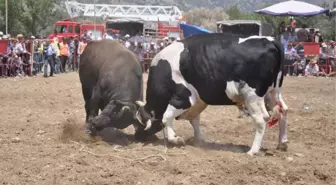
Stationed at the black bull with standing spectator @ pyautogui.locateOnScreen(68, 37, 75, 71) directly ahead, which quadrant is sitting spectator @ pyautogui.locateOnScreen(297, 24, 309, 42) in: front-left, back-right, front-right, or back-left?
front-right

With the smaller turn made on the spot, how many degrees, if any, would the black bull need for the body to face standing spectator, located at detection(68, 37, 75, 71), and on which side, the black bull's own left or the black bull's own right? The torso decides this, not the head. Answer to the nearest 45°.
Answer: approximately 135° to the black bull's own left

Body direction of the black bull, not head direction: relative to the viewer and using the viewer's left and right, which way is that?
facing the viewer and to the right of the viewer

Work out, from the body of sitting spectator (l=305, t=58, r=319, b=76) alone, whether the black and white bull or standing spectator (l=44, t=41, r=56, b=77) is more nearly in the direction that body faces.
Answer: the black and white bull

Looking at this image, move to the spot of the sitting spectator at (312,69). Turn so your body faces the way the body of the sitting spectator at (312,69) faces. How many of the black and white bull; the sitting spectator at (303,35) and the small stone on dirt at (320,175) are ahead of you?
2

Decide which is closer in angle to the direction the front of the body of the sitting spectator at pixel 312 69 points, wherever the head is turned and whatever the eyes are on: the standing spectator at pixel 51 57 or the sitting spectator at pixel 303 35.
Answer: the standing spectator

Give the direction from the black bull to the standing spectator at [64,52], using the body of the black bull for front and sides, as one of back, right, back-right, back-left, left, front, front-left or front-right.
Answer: back-left

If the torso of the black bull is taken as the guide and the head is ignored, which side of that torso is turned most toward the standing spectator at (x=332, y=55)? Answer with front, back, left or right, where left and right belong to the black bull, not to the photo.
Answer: left

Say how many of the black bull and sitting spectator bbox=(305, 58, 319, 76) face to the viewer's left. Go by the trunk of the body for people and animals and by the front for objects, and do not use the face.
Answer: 0

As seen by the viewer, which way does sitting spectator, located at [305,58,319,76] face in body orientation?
toward the camera

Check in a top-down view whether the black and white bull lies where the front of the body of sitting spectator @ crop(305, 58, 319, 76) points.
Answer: yes

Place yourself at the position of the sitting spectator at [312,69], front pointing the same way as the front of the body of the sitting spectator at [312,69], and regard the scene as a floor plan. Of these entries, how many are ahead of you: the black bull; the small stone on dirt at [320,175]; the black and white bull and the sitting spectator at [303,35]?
3

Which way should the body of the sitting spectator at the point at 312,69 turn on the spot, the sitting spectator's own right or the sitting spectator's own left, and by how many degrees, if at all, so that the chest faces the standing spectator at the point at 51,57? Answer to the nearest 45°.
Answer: approximately 90° to the sitting spectator's own right

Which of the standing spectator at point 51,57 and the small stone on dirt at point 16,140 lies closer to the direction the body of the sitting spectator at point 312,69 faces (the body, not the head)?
the small stone on dirt

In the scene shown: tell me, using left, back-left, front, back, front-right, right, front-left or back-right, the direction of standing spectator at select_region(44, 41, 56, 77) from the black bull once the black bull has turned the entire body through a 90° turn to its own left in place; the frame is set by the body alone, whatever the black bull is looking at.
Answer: front-left

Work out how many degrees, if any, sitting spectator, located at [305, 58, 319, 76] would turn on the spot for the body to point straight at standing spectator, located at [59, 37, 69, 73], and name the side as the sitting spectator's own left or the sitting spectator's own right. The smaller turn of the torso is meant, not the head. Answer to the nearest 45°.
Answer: approximately 90° to the sitting spectator's own right
